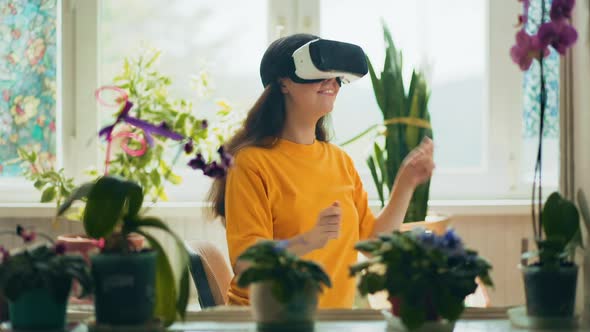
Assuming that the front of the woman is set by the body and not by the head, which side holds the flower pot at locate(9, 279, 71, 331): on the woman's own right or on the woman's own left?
on the woman's own right

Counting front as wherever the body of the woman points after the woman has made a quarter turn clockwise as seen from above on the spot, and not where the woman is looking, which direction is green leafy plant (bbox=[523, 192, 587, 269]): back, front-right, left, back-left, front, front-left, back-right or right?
left

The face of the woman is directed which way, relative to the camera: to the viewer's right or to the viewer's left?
to the viewer's right

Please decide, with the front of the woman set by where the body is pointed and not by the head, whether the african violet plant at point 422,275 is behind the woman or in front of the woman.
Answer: in front

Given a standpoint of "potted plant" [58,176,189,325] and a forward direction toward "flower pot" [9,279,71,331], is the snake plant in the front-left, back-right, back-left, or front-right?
back-right

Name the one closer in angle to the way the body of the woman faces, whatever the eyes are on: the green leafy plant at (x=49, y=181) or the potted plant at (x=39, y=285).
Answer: the potted plant

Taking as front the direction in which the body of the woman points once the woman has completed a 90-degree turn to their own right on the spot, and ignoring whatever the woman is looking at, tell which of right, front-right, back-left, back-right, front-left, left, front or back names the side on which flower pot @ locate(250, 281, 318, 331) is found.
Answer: front-left

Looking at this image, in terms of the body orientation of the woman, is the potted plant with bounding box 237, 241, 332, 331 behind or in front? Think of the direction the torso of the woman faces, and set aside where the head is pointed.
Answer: in front

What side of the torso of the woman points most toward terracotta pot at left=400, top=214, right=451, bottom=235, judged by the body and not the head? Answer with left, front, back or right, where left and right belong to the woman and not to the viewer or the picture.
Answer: left

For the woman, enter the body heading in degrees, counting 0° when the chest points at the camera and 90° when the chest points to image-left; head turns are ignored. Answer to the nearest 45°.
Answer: approximately 315°

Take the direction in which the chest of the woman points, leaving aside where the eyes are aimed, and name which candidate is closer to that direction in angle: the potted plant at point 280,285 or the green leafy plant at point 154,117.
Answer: the potted plant
